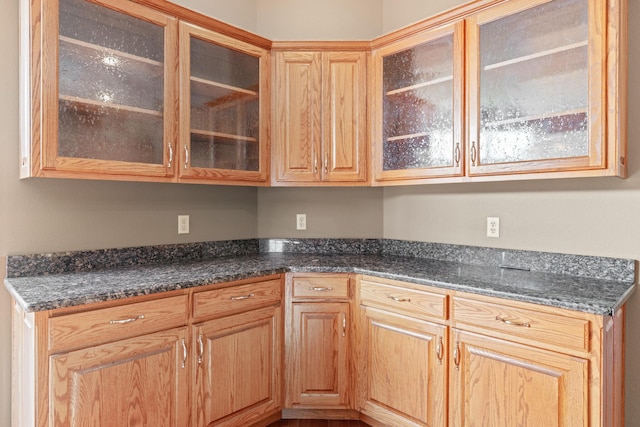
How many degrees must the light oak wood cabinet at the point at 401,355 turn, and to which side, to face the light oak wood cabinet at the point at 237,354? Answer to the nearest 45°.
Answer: approximately 45° to its right

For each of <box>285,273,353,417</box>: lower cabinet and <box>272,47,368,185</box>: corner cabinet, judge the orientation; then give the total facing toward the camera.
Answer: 2

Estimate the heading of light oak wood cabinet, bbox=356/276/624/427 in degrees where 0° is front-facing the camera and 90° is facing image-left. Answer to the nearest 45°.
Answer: approximately 45°

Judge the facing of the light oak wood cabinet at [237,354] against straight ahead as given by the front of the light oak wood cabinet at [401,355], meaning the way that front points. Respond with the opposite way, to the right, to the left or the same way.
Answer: to the left

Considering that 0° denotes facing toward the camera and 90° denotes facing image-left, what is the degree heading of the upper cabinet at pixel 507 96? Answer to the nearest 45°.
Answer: approximately 45°

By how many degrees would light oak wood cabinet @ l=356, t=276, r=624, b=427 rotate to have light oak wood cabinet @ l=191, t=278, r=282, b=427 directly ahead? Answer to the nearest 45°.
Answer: approximately 45° to its right
